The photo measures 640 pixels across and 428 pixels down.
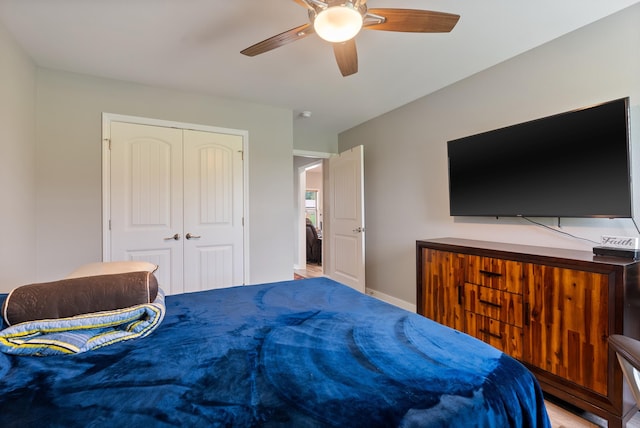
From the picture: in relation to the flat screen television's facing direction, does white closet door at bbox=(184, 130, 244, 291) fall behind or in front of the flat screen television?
in front

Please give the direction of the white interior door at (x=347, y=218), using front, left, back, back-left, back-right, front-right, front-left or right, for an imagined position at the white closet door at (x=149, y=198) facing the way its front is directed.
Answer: left

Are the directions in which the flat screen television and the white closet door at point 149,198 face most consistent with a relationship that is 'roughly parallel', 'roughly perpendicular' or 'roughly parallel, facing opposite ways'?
roughly perpendicular

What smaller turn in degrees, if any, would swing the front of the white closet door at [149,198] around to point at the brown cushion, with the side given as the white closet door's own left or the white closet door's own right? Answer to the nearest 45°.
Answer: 0° — it already faces it

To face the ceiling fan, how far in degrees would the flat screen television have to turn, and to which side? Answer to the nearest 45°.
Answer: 0° — it already faces it

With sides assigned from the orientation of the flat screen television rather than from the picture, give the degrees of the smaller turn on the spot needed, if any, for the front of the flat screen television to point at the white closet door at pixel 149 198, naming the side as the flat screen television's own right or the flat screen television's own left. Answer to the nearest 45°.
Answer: approximately 45° to the flat screen television's own right

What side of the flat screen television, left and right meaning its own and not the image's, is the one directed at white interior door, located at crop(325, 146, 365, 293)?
right

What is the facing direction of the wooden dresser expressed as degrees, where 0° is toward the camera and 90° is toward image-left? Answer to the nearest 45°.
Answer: approximately 45°

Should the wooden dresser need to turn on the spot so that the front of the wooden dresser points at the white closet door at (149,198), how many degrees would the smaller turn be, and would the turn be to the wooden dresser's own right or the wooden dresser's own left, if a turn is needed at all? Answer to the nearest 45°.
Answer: approximately 45° to the wooden dresser's own right

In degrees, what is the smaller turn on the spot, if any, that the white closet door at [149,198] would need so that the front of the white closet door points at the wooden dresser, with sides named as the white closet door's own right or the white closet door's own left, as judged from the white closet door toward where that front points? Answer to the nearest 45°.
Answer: approximately 45° to the white closet door's own left

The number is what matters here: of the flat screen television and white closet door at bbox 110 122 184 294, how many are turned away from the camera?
0
